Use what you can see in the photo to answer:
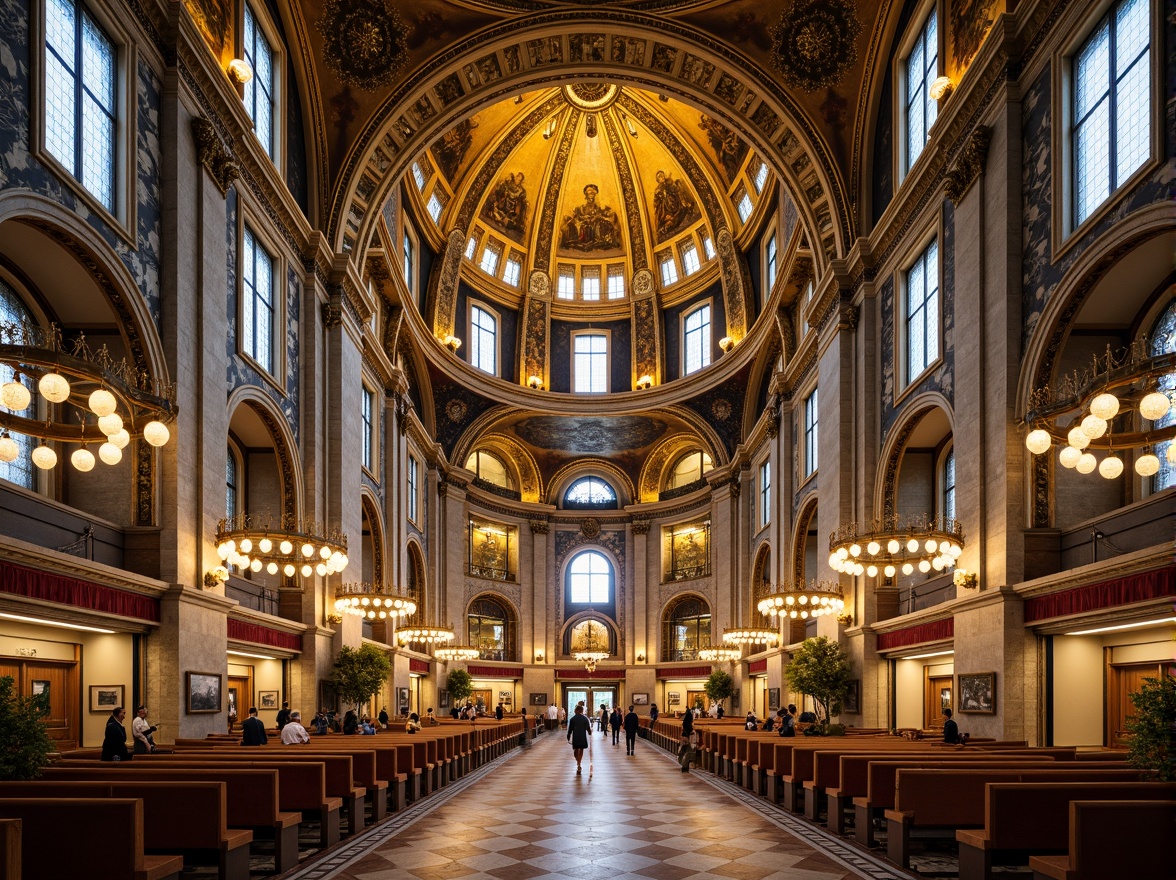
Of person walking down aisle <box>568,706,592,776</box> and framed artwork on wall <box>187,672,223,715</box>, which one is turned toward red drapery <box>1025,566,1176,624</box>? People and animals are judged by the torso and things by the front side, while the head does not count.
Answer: the framed artwork on wall

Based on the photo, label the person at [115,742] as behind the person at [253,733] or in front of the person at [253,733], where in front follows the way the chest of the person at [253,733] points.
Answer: behind

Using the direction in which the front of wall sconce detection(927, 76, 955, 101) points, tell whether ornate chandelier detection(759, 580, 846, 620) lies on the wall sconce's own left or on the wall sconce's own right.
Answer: on the wall sconce's own right

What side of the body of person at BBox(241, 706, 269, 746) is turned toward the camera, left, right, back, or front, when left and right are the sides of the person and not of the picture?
back

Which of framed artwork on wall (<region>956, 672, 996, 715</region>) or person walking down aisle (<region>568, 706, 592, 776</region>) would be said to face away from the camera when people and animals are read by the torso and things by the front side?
the person walking down aisle

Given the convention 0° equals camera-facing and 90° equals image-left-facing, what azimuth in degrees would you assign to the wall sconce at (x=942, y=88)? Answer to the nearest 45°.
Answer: approximately 45°
